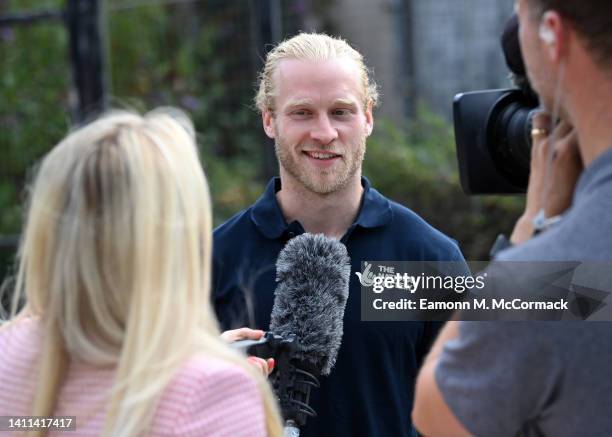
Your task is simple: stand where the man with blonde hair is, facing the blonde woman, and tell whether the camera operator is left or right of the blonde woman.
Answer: left

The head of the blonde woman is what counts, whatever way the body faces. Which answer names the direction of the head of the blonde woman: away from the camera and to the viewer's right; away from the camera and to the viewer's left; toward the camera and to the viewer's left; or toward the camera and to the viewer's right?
away from the camera and to the viewer's right

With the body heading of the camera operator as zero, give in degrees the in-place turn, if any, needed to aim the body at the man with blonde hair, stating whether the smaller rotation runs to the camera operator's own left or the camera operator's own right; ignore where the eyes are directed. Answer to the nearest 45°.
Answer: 0° — they already face them

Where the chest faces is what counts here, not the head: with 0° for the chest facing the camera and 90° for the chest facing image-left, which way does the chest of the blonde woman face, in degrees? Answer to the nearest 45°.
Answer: approximately 180°

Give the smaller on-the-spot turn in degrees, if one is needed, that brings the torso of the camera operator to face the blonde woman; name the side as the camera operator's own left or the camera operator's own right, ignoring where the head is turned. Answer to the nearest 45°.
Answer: approximately 45° to the camera operator's own left

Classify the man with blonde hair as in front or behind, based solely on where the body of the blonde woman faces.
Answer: in front

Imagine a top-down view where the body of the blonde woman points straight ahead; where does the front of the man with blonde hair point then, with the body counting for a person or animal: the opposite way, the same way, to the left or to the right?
the opposite way

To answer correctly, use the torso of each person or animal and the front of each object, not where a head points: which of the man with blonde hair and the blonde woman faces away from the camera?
the blonde woman

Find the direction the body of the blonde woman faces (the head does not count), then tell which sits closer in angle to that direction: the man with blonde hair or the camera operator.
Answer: the man with blonde hair

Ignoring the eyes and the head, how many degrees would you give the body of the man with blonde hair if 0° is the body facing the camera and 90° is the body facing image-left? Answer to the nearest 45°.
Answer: approximately 0°

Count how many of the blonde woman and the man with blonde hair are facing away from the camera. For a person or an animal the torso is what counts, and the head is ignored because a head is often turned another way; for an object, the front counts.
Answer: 1

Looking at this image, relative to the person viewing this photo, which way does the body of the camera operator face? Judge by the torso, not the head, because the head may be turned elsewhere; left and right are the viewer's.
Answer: facing away from the viewer and to the left of the viewer

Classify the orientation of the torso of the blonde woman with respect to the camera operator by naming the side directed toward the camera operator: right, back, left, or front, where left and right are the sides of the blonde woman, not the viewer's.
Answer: right

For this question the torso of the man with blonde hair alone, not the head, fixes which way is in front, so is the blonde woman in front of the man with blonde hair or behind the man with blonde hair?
in front
